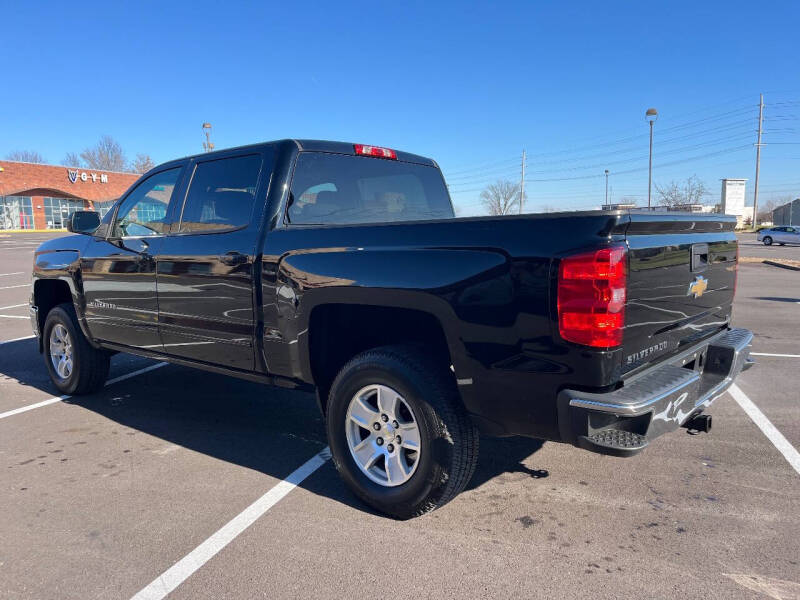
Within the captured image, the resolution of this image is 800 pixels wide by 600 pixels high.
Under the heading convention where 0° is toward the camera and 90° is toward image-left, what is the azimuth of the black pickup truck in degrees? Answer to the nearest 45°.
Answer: approximately 135°
